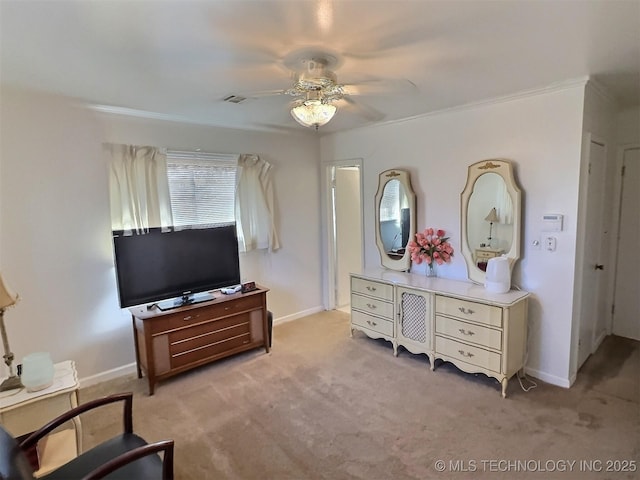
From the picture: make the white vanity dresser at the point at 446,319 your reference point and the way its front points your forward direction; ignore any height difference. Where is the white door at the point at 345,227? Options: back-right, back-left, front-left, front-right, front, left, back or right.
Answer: right

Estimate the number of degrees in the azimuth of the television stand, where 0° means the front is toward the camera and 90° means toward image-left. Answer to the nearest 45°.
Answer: approximately 315°

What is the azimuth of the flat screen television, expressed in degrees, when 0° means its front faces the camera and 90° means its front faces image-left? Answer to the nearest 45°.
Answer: approximately 315°

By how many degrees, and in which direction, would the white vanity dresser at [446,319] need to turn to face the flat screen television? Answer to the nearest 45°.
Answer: approximately 45° to its right

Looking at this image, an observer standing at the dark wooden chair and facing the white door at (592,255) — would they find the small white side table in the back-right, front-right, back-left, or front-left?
back-left

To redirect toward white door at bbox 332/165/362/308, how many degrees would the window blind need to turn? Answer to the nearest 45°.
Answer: approximately 45° to its left

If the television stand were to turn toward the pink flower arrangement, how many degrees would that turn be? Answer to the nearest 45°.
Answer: approximately 45° to its left

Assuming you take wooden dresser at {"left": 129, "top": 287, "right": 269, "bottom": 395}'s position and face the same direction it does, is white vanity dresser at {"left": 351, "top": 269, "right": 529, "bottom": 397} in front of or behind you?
in front

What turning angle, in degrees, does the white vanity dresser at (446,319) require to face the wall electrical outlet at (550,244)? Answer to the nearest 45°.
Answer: approximately 135° to its left

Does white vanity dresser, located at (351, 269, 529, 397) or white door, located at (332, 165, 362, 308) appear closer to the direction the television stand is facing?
the white vanity dresser
